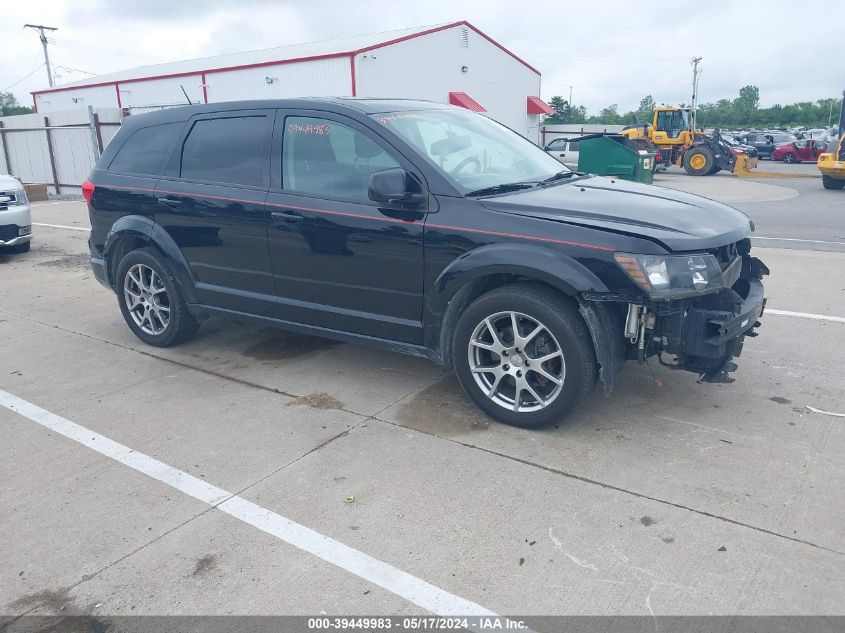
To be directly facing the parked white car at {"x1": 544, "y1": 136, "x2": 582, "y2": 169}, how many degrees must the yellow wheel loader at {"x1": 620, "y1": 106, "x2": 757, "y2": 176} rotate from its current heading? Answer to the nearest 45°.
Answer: approximately 180°

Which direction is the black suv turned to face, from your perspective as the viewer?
facing the viewer and to the right of the viewer

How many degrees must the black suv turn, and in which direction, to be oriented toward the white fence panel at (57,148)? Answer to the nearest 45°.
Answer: approximately 180°

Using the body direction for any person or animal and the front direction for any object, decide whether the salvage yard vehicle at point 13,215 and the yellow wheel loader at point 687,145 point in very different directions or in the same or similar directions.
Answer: same or similar directions

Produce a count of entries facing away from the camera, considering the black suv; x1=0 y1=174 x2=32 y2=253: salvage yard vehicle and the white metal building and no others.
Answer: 0

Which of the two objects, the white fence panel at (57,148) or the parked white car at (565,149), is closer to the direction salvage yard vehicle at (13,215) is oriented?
the parked white car

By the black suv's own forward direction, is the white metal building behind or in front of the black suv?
behind

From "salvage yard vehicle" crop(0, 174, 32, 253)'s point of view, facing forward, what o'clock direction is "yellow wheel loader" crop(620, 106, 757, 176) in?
The yellow wheel loader is roughly at 10 o'clock from the salvage yard vehicle.

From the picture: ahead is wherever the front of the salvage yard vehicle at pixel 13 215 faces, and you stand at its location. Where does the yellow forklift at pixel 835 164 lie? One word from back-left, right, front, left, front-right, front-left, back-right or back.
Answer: front-left

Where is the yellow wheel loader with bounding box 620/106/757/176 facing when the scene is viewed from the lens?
facing to the right of the viewer

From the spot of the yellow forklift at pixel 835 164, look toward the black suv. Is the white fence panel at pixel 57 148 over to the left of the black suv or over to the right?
right

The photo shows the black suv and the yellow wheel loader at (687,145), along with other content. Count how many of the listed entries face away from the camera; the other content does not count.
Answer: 0

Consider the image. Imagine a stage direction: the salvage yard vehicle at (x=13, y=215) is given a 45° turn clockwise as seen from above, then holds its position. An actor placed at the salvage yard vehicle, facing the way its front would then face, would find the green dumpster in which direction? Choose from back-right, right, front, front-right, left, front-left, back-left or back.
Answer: left

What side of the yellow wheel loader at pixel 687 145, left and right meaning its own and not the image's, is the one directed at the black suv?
right
